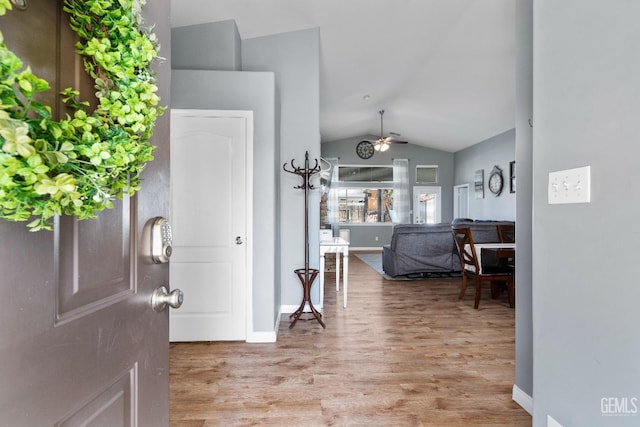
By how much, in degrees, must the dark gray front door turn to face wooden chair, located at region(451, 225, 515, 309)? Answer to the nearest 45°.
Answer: approximately 45° to its left

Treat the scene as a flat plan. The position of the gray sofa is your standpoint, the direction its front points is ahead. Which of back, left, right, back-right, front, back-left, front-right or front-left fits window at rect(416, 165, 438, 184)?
front

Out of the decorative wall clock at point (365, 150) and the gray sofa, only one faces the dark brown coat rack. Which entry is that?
the decorative wall clock

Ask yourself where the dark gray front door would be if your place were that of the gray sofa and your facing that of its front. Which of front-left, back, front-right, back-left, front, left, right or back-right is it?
back

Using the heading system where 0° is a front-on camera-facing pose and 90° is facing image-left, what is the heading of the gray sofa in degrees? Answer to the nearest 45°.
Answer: approximately 180°

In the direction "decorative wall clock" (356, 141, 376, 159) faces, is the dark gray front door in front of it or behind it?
in front

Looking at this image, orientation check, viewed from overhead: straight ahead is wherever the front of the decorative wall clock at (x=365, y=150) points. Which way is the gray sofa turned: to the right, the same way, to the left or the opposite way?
the opposite way

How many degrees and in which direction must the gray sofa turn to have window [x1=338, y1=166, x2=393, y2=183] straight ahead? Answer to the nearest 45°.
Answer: approximately 45° to its left

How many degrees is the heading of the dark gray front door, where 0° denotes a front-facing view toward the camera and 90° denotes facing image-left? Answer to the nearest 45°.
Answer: approximately 315°

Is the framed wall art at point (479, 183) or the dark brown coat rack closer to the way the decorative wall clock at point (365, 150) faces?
the dark brown coat rack

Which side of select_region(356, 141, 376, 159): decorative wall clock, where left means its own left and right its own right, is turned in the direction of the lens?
front

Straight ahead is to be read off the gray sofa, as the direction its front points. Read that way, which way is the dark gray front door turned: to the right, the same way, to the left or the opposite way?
to the right

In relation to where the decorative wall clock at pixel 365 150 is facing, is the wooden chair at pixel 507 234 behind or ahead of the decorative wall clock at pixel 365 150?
ahead

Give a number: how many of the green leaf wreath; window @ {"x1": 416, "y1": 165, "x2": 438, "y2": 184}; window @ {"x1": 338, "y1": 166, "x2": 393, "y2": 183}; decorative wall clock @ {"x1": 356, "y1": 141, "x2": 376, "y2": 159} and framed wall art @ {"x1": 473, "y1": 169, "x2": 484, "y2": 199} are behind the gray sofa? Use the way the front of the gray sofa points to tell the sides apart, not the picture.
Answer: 1

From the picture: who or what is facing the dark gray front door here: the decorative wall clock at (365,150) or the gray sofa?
the decorative wall clock

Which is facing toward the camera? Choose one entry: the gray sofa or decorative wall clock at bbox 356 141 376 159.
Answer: the decorative wall clock

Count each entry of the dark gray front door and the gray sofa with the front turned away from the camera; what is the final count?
1

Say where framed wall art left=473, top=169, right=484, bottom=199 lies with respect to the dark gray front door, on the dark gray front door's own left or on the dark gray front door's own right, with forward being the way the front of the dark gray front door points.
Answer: on the dark gray front door's own left
